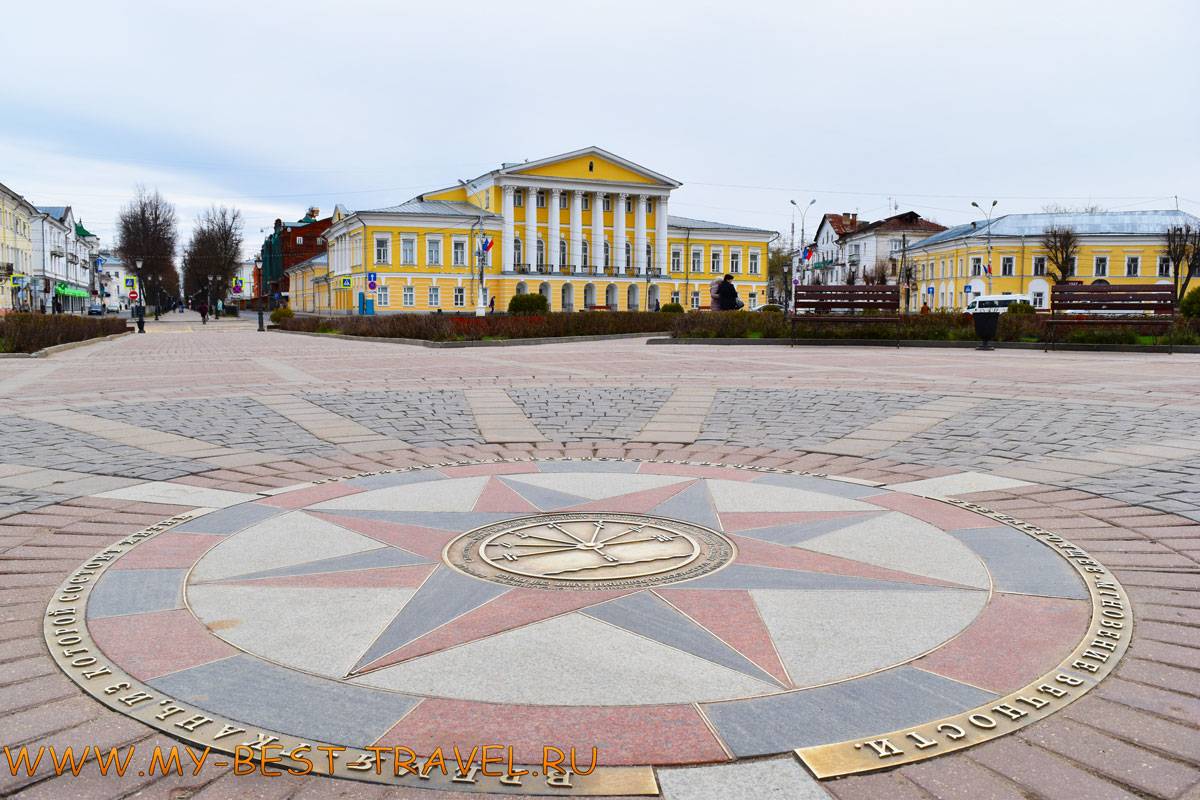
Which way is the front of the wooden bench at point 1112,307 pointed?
toward the camera

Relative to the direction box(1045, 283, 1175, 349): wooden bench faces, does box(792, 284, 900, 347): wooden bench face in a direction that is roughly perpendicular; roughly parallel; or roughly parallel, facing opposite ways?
roughly parallel

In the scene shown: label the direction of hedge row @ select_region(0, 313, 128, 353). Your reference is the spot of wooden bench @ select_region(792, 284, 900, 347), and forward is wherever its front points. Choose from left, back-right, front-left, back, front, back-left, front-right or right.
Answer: right

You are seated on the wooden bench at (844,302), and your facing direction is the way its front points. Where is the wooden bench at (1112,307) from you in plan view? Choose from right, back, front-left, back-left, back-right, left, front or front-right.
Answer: left

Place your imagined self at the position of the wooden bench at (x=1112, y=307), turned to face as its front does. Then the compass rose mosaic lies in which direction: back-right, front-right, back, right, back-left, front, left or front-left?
front

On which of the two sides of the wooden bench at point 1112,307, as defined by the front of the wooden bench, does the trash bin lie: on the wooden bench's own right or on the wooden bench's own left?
on the wooden bench's own right

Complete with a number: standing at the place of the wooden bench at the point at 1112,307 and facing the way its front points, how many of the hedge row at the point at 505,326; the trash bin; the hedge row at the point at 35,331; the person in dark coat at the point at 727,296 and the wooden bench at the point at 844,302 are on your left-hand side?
0

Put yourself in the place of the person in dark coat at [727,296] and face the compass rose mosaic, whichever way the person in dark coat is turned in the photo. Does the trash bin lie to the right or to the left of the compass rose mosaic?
left

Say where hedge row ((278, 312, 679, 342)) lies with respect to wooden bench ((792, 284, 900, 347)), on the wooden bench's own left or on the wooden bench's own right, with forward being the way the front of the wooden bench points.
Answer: on the wooden bench's own right

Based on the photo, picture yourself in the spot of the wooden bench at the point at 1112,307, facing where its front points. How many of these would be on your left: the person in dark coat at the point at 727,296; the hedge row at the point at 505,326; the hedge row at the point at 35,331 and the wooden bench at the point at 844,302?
0

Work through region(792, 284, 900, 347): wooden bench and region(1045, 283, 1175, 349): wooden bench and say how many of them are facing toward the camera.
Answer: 2

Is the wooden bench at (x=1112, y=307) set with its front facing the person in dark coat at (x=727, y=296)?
no

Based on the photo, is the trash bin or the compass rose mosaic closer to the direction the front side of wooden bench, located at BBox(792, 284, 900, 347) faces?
the compass rose mosaic

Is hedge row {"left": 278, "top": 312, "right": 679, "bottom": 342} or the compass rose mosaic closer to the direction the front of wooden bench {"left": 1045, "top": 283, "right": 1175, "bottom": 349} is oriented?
the compass rose mosaic

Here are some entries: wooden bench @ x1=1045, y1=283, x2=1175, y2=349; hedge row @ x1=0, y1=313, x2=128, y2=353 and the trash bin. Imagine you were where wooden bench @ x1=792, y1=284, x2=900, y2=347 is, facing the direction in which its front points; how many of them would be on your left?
2

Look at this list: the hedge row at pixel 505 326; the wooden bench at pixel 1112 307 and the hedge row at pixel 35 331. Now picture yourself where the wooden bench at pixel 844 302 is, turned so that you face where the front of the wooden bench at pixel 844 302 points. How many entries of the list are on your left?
1

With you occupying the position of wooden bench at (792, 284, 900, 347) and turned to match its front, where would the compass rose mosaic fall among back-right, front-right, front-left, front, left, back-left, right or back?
front

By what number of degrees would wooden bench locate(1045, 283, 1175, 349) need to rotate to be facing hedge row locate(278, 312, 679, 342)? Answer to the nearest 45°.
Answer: approximately 90° to its right
